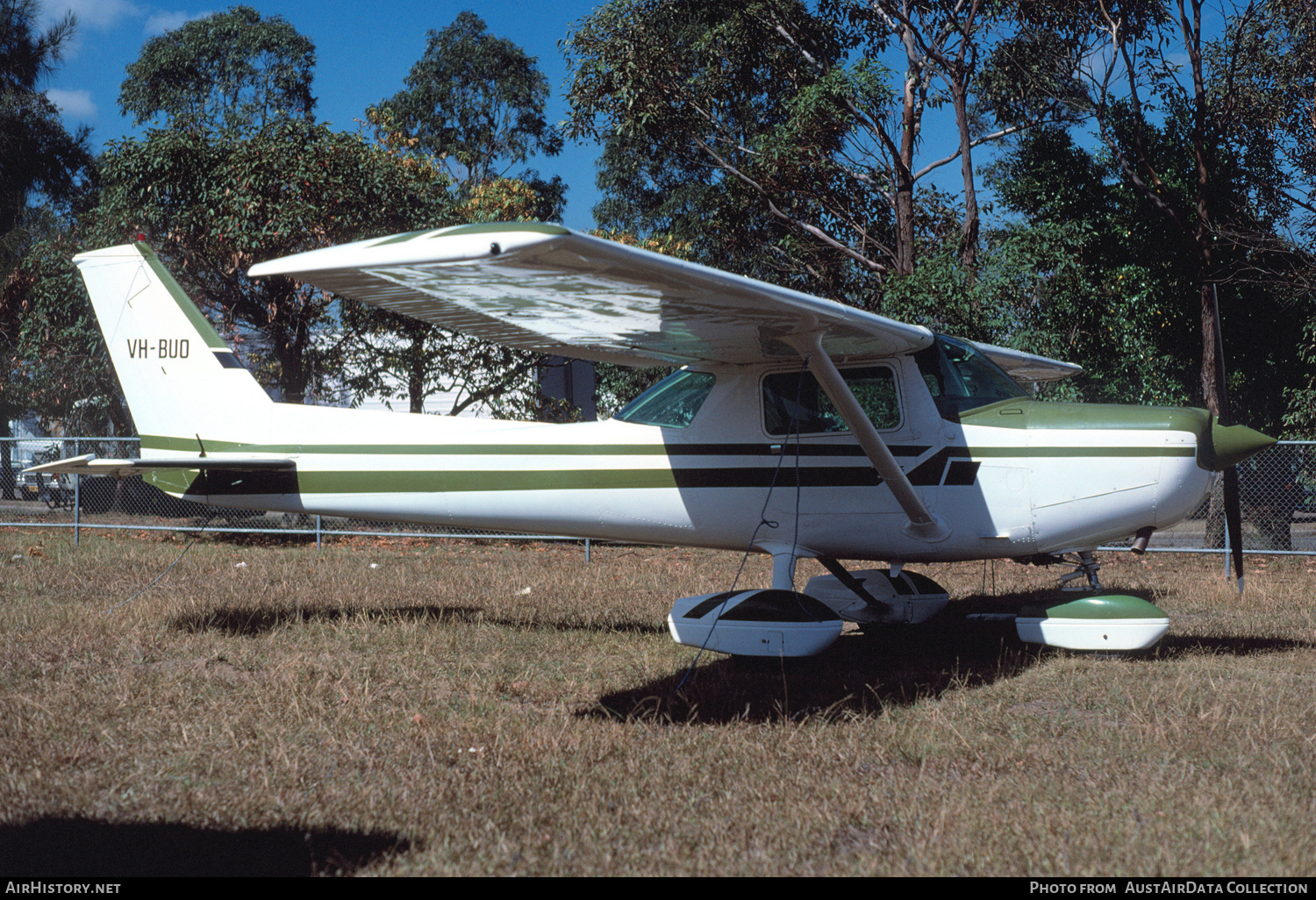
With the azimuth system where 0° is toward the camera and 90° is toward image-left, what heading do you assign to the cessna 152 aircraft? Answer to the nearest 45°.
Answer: approximately 270°

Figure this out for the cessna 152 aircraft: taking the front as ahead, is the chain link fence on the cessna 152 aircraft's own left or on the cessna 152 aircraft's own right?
on the cessna 152 aircraft's own left
